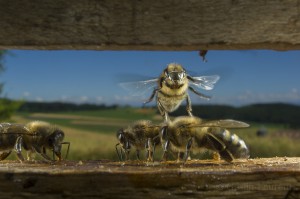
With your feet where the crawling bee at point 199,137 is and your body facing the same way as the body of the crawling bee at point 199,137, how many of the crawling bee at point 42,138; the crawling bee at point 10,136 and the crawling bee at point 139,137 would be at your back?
0

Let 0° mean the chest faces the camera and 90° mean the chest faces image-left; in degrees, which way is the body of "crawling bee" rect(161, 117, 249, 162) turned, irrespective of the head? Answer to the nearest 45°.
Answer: approximately 90°

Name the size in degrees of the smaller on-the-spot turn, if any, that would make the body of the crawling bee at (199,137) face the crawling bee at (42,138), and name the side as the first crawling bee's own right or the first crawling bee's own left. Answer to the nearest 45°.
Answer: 0° — it already faces it

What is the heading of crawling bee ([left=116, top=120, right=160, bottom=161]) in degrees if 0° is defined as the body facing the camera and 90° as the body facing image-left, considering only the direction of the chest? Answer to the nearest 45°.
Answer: approximately 90°

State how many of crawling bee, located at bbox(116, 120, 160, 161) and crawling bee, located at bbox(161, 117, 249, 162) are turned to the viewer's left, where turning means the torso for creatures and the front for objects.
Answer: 2

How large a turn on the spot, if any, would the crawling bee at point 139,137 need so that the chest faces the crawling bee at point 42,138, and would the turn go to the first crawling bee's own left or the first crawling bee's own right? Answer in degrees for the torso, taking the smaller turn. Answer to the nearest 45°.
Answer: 0° — it already faces it

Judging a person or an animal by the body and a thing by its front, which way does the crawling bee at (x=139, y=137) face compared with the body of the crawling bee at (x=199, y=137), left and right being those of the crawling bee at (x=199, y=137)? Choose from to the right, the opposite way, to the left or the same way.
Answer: the same way

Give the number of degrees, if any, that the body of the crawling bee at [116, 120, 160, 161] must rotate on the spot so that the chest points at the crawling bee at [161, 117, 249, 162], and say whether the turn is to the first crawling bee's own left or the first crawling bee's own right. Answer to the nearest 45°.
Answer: approximately 135° to the first crawling bee's own left
